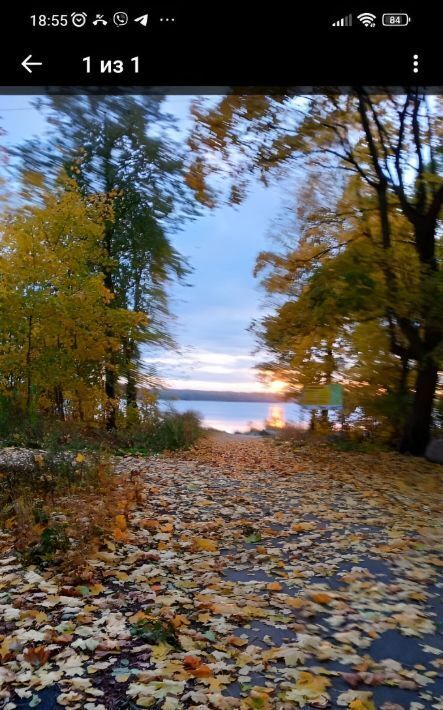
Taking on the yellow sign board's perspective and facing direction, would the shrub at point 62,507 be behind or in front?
in front

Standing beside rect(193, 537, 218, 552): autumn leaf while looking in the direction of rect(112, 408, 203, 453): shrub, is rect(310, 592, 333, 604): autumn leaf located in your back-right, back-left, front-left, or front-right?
back-right

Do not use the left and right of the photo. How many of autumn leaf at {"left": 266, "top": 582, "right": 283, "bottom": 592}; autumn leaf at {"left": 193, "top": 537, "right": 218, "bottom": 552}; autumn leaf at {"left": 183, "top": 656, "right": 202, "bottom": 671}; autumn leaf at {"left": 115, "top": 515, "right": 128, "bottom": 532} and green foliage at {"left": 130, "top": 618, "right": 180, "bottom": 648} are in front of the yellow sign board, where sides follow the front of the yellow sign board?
5

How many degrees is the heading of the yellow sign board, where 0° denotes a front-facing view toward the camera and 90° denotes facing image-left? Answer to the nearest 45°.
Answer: approximately 0°

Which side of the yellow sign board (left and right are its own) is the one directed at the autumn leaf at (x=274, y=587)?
front

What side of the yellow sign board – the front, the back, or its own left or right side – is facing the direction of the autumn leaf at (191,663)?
front

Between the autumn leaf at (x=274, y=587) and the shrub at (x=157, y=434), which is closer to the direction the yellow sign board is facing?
the autumn leaf

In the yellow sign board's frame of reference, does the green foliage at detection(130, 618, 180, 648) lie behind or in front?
in front

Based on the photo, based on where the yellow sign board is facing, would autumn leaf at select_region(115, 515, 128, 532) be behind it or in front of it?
in front
